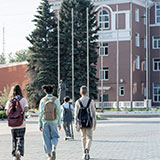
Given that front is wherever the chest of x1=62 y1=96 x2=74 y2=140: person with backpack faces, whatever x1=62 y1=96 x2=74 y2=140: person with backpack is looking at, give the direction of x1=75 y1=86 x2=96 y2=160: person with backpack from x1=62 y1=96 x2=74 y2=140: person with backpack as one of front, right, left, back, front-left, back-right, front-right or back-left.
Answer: back

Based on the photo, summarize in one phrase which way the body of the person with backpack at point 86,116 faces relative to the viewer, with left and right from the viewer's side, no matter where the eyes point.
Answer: facing away from the viewer

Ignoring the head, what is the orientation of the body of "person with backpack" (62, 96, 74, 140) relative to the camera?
away from the camera

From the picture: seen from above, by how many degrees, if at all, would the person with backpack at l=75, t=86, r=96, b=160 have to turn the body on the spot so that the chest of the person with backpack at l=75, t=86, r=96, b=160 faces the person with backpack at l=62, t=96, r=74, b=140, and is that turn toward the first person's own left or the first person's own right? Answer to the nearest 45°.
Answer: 0° — they already face them

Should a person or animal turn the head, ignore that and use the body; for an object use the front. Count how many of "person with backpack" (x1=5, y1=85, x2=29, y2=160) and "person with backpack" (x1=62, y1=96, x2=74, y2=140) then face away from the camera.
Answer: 2

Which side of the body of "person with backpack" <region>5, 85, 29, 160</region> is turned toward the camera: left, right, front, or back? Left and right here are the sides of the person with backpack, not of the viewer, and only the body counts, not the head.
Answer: back

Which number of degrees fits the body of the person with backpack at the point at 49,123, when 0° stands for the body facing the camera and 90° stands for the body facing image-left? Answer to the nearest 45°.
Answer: approximately 180°

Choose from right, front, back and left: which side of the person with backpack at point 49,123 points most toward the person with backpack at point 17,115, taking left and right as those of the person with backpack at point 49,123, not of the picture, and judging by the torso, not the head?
left
